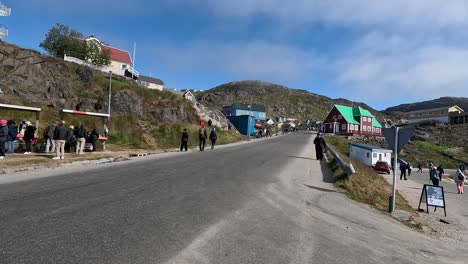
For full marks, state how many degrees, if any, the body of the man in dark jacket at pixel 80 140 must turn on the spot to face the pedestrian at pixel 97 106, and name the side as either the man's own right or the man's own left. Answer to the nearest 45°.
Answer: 0° — they already face them

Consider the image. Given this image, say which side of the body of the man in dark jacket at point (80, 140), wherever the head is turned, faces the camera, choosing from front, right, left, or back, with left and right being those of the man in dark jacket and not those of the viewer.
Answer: back

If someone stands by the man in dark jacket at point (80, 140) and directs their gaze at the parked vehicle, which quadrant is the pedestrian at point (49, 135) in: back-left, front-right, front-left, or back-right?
back-left

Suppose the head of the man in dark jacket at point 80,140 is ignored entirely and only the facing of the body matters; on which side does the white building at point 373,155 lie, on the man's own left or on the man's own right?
on the man's own right

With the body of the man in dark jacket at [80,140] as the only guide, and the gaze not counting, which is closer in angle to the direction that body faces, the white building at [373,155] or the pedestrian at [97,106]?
the pedestrian

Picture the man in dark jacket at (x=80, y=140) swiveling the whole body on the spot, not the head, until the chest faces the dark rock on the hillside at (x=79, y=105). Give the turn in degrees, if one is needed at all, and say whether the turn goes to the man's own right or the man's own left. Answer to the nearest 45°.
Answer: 0° — they already face them
